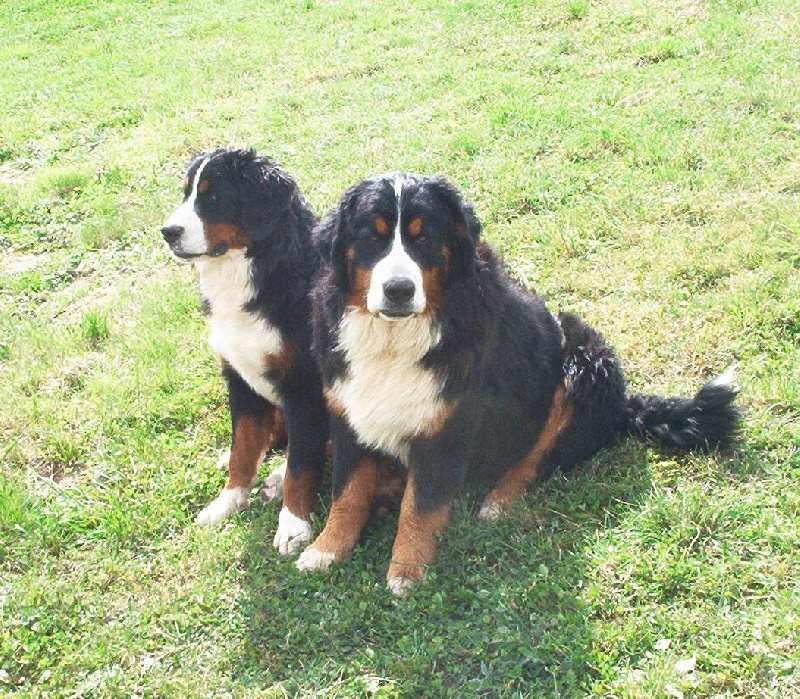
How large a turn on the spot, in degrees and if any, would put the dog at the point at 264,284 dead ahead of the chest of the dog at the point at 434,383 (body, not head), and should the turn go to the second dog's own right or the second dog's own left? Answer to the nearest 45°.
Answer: approximately 90° to the second dog's own right

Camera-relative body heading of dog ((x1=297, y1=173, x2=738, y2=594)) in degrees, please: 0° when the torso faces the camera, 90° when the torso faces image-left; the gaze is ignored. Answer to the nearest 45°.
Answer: approximately 45°

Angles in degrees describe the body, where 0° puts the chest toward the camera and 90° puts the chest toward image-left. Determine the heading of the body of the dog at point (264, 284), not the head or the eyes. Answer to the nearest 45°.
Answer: approximately 45°

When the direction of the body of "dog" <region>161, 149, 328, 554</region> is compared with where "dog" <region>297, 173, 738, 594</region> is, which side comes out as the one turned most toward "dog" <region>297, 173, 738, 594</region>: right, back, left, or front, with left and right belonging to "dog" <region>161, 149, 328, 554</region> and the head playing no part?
left
